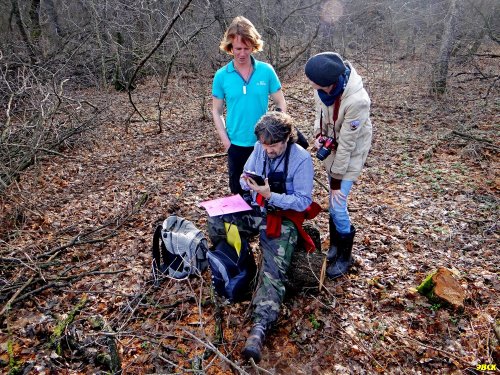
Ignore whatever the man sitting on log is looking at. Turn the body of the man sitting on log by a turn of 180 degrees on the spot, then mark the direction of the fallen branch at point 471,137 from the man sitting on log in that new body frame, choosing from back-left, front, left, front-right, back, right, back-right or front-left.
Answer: front

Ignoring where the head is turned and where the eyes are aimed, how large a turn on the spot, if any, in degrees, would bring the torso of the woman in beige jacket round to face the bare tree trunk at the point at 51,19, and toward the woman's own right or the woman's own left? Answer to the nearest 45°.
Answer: approximately 90° to the woman's own right

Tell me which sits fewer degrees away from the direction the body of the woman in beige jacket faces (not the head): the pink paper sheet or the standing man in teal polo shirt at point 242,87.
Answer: the pink paper sheet

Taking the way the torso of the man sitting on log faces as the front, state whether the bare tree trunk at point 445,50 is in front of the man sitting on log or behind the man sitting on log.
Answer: behind

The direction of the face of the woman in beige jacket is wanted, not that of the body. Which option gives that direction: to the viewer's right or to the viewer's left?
to the viewer's left
